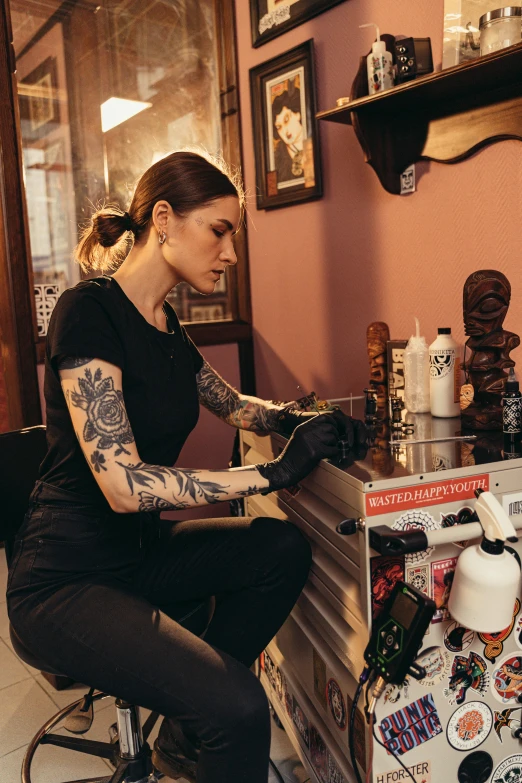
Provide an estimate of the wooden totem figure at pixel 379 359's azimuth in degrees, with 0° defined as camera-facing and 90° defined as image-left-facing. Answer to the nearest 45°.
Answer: approximately 45°

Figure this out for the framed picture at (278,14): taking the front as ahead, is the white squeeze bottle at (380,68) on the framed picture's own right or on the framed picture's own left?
on the framed picture's own left

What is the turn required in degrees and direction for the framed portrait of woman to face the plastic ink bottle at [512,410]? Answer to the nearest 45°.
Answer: approximately 45° to its left

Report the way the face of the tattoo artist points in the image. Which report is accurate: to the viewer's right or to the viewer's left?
to the viewer's right
